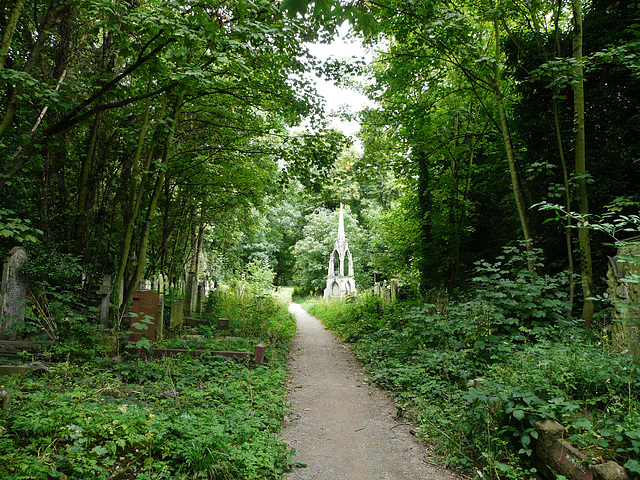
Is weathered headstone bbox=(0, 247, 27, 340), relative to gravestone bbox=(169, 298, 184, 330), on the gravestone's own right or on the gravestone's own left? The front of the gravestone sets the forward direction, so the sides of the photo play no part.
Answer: on the gravestone's own right

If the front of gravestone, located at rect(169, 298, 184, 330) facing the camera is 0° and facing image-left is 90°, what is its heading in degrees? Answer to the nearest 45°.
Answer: approximately 315°

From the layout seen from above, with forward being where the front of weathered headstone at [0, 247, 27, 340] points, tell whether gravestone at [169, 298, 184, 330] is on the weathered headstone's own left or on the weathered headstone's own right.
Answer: on the weathered headstone's own left

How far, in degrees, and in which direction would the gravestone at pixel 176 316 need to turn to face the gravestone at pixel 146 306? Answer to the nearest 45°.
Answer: approximately 45° to its right

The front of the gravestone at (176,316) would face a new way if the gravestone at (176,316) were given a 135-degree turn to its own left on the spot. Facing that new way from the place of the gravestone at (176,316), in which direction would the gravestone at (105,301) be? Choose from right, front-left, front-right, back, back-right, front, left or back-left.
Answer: back-left

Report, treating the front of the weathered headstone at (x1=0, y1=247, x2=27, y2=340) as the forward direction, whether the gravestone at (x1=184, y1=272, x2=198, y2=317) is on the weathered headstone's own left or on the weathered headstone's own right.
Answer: on the weathered headstone's own left

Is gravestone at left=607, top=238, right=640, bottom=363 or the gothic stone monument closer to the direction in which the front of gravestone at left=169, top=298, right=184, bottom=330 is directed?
the gravestone

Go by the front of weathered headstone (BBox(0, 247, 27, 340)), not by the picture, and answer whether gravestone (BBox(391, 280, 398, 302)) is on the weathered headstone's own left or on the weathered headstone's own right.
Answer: on the weathered headstone's own left
